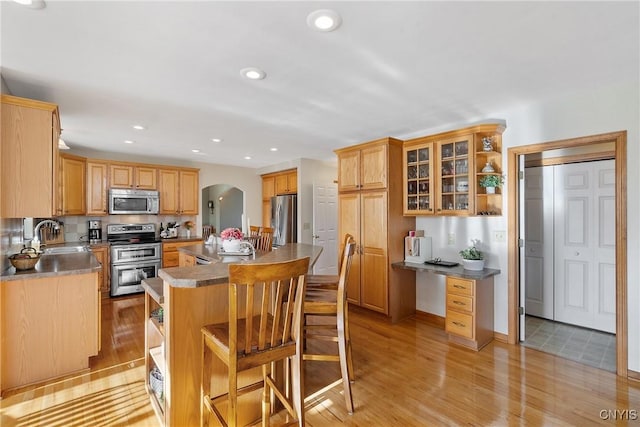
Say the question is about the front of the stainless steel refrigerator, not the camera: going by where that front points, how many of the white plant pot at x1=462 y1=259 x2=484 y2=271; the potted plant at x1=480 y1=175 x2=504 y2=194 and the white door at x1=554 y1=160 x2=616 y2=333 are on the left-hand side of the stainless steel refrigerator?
3

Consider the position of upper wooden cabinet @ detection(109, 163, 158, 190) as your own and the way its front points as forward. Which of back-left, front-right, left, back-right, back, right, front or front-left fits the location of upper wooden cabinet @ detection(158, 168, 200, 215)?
left

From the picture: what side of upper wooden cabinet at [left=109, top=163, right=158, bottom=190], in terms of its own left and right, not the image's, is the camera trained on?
front

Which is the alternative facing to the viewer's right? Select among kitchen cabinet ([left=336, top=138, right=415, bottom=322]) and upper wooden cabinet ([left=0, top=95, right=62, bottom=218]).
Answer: the upper wooden cabinet

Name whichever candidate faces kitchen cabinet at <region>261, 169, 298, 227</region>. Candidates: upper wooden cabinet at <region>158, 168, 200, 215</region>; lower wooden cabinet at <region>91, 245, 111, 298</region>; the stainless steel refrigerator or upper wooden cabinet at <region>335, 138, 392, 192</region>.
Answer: the lower wooden cabinet

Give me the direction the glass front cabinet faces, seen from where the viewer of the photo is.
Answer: facing the viewer and to the left of the viewer

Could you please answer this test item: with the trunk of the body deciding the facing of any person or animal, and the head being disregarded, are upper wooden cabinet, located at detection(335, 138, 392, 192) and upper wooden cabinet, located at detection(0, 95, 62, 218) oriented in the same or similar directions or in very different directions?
very different directions

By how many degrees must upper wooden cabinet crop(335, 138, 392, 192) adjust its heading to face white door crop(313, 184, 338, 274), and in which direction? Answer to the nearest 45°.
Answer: approximately 90° to its right

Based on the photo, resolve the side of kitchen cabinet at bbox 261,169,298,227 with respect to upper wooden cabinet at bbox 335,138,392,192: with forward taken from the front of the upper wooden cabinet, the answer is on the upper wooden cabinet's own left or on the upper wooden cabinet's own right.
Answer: on the upper wooden cabinet's own right

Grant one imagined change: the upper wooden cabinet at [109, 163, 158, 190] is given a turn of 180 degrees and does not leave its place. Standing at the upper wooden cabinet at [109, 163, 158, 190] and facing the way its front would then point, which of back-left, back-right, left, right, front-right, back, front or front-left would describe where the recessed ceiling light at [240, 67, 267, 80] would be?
back

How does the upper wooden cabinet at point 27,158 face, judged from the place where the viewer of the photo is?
facing to the right of the viewer

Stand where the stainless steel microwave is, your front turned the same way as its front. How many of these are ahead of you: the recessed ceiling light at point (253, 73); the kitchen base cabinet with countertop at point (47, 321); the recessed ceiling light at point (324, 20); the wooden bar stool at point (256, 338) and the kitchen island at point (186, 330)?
5

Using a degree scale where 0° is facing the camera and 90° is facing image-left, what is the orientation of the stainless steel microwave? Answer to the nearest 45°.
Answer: approximately 0°

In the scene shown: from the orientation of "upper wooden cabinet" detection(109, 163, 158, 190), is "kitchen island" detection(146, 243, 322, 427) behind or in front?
in front

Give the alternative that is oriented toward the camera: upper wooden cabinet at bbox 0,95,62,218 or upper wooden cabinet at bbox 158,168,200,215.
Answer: upper wooden cabinet at bbox 158,168,200,215

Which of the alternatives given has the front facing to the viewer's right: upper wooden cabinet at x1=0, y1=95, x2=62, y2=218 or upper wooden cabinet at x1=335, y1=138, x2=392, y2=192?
upper wooden cabinet at x1=0, y1=95, x2=62, y2=218
